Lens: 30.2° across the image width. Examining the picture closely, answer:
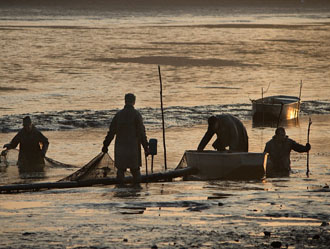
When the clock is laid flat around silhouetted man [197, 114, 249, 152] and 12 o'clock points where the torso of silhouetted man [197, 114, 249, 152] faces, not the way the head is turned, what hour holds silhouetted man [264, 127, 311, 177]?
silhouetted man [264, 127, 311, 177] is roughly at 6 o'clock from silhouetted man [197, 114, 249, 152].

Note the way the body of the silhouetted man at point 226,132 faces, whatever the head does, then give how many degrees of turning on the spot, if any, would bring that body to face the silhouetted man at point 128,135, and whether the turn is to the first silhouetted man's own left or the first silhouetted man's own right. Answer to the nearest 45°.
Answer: approximately 45° to the first silhouetted man's own left

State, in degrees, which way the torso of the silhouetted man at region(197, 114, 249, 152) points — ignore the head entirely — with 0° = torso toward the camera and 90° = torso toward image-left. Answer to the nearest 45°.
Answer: approximately 90°

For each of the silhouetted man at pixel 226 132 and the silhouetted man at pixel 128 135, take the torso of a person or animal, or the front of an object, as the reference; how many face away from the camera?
1

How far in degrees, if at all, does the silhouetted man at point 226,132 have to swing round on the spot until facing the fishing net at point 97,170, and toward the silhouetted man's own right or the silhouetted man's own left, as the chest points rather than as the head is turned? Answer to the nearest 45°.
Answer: approximately 45° to the silhouetted man's own left

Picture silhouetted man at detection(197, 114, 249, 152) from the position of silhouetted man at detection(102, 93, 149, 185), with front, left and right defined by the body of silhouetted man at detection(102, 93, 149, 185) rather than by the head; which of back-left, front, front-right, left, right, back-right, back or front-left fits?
front-right

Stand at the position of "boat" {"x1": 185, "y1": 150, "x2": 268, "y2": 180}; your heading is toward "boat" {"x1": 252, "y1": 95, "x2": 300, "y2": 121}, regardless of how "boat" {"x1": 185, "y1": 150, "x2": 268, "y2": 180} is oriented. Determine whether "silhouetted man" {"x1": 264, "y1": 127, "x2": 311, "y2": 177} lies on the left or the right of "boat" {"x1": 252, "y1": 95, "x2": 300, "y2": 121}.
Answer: right

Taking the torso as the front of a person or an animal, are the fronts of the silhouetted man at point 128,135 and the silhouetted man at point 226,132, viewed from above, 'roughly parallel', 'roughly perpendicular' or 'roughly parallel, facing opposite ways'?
roughly perpendicular

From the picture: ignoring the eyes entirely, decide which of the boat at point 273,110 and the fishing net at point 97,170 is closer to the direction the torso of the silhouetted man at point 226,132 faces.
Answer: the fishing net

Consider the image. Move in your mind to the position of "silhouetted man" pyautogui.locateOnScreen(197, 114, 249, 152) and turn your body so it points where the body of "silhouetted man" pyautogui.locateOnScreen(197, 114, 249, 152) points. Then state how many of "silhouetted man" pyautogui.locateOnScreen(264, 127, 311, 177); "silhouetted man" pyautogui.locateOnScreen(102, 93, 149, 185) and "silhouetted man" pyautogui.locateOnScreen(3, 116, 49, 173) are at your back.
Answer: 1

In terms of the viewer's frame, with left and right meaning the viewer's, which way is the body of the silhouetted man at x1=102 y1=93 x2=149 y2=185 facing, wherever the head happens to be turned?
facing away from the viewer

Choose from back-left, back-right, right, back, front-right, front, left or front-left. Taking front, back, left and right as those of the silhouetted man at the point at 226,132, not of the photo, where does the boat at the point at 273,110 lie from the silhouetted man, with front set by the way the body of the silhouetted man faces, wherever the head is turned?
right

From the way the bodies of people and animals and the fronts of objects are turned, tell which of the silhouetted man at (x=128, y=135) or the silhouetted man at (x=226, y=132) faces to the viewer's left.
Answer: the silhouetted man at (x=226, y=132)

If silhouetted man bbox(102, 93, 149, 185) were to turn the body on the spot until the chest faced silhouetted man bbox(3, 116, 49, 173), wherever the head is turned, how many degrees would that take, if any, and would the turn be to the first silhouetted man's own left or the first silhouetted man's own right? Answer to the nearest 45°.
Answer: approximately 45° to the first silhouetted man's own left
